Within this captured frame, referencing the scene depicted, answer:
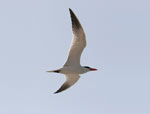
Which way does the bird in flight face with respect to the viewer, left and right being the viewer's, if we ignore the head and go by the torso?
facing to the right of the viewer
